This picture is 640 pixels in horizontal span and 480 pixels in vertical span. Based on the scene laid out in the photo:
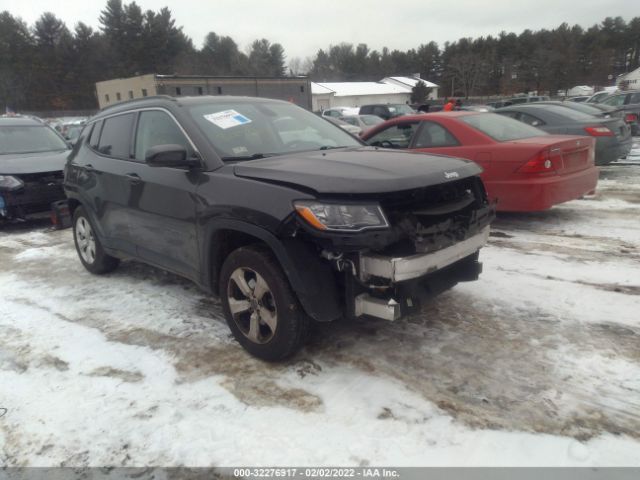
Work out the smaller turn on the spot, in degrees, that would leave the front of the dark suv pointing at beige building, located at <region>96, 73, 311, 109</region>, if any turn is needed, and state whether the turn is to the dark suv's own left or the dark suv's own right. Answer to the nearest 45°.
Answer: approximately 135° to the dark suv's own left

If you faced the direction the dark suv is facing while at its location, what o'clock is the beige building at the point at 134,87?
The beige building is roughly at 7 o'clock from the dark suv.

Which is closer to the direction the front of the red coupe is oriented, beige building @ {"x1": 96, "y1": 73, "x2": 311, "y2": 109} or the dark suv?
the beige building

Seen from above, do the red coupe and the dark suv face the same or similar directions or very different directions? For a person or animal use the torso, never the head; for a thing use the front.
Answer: very different directions

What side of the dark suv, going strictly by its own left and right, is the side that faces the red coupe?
left

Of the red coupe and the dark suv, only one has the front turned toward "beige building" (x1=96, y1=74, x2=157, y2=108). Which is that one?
the red coupe

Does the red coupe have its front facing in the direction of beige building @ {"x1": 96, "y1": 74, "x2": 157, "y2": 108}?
yes

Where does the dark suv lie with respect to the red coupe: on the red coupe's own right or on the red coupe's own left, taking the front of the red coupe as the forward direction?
on the red coupe's own left

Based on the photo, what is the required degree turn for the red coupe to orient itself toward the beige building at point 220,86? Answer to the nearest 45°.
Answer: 0° — it already faces it

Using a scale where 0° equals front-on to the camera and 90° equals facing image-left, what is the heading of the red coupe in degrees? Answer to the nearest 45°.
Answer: approximately 135°
